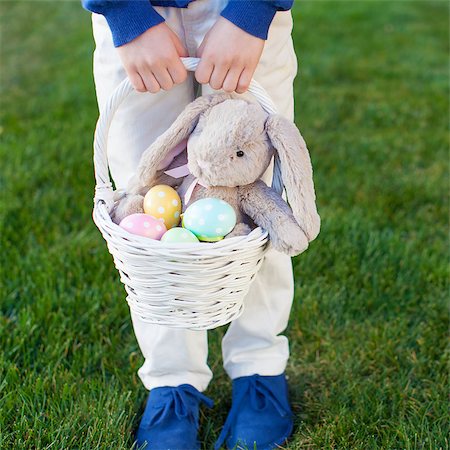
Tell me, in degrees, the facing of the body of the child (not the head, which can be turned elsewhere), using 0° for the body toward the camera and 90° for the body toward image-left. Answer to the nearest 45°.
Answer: approximately 0°
